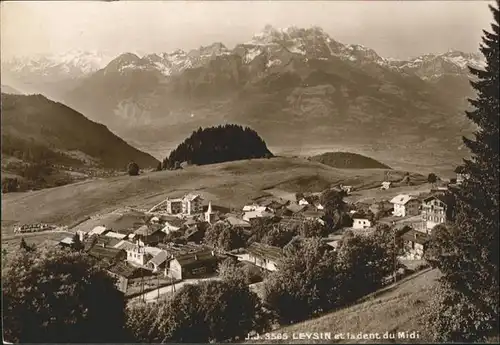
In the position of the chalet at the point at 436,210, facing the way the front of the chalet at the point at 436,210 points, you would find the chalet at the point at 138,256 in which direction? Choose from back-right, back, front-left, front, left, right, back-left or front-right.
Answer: front-right

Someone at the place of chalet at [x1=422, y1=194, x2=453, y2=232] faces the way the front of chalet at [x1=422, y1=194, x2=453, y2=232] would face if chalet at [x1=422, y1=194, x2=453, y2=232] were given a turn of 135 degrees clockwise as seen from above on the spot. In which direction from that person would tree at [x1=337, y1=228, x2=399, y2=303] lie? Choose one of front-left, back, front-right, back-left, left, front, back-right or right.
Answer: left

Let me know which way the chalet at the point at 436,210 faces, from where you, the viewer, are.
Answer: facing the viewer and to the left of the viewer

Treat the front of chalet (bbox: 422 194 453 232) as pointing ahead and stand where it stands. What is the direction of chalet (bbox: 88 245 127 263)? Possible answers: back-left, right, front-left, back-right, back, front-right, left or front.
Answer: front-right

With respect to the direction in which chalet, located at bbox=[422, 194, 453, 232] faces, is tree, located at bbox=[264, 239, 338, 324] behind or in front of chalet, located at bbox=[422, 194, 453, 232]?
in front

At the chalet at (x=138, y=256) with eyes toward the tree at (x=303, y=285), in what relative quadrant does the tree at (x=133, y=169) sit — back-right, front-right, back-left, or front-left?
back-left

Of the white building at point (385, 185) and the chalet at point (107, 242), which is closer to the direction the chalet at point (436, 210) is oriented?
the chalet

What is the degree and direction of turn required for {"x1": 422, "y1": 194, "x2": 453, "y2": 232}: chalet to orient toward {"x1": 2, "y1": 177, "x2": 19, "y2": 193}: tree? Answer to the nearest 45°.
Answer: approximately 45° to its right

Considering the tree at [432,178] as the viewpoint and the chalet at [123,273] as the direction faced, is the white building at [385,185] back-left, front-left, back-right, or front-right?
front-right

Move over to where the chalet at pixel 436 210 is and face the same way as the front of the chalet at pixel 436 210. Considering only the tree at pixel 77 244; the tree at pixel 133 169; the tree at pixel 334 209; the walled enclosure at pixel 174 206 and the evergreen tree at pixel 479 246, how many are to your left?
1

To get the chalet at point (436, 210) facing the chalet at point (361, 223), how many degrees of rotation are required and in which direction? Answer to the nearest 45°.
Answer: approximately 45° to its right

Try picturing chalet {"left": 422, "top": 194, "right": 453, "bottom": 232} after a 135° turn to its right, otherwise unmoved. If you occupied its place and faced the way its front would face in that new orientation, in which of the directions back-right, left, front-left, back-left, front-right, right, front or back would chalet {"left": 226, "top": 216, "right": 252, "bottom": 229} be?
left

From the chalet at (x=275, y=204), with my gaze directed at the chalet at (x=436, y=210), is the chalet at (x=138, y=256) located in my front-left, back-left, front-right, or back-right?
back-right

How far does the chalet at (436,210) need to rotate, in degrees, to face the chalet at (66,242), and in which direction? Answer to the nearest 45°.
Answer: approximately 45° to its right

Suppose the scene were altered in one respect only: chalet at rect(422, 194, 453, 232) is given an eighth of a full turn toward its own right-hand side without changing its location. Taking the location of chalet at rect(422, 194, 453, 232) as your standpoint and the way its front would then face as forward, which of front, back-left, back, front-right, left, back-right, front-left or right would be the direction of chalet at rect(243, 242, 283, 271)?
front
